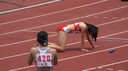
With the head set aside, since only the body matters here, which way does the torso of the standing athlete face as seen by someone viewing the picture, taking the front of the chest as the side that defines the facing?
away from the camera
